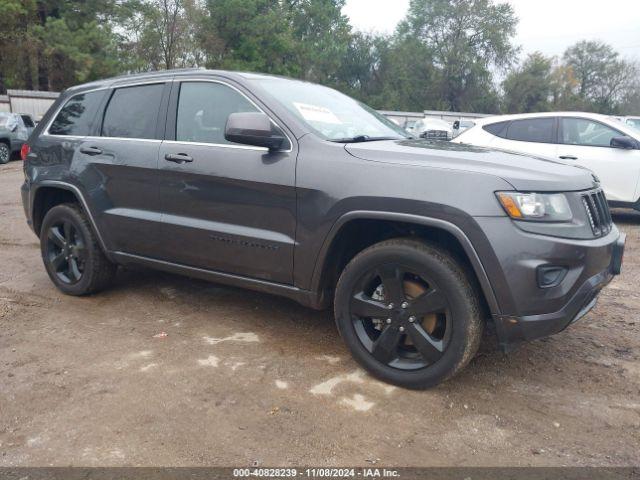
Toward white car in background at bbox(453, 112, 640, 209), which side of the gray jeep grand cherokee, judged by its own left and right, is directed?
left

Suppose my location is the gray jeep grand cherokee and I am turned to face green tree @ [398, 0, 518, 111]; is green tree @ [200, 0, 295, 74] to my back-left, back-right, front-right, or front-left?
front-left

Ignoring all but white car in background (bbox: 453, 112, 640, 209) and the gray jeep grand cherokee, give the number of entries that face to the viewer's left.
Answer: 0

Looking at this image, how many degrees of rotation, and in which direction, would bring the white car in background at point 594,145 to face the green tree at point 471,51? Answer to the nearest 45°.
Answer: approximately 90° to its left

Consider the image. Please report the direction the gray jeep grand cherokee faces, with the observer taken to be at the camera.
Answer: facing the viewer and to the right of the viewer

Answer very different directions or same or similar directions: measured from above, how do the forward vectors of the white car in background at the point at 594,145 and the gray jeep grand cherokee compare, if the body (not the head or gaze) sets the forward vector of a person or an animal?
same or similar directions

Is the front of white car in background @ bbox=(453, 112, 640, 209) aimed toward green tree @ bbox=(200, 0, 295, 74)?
no

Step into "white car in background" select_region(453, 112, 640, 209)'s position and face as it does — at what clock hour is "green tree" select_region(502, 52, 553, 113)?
The green tree is roughly at 9 o'clock from the white car in background.

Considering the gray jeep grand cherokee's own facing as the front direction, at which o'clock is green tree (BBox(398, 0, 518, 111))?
The green tree is roughly at 8 o'clock from the gray jeep grand cherokee.

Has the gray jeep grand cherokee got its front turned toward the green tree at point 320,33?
no

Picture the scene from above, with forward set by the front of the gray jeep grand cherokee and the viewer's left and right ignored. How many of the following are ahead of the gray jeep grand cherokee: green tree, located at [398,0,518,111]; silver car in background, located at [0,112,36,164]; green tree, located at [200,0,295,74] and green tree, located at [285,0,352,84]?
0

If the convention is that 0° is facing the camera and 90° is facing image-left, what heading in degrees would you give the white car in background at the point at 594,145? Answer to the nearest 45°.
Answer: approximately 270°

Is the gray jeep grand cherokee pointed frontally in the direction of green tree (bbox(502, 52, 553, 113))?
no

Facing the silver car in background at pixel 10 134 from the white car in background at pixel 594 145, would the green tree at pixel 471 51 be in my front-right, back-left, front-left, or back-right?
front-right
